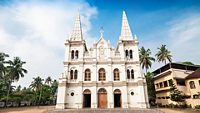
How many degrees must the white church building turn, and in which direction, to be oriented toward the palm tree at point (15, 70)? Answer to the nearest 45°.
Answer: approximately 135° to its right

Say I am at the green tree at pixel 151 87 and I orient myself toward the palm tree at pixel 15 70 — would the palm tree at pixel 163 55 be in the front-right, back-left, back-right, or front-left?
back-right

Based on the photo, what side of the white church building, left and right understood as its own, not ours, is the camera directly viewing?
front

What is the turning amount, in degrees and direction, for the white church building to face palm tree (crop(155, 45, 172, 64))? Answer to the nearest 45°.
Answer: approximately 135° to its left

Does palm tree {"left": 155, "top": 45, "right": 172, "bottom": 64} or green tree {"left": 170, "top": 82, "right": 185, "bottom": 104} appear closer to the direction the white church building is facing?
the green tree

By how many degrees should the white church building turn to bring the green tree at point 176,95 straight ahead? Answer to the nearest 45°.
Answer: approximately 90° to its left

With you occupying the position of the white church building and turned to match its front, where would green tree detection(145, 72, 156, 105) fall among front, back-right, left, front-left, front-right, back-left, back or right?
back-left

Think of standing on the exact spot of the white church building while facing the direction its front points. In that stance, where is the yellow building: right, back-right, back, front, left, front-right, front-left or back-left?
left

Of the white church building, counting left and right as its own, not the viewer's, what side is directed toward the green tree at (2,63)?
right

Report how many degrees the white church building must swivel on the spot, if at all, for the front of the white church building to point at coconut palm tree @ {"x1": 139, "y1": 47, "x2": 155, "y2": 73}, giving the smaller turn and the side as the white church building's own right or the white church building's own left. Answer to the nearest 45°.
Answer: approximately 135° to the white church building's own left
